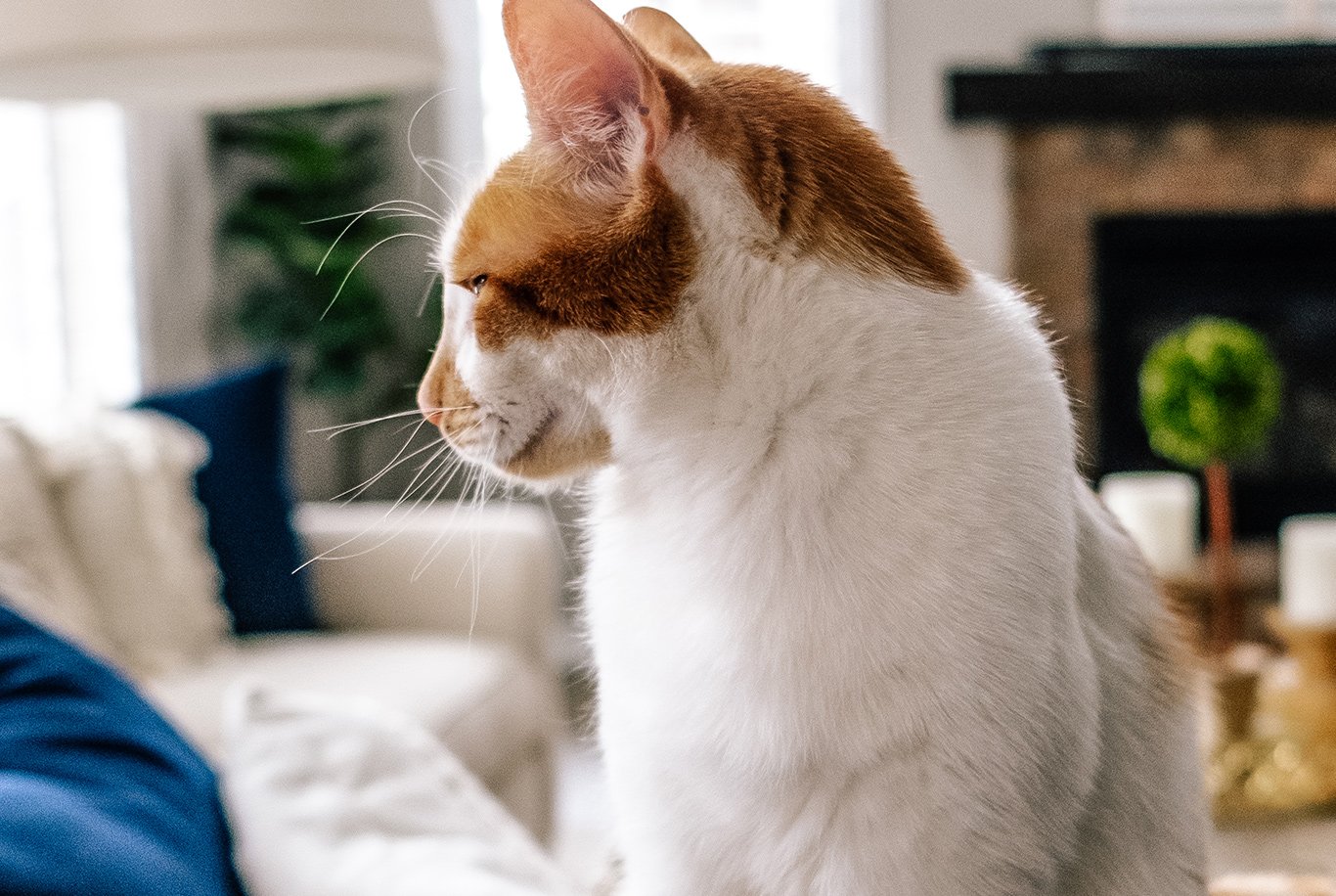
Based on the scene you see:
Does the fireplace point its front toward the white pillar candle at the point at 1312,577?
yes

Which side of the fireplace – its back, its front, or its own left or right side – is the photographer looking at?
front

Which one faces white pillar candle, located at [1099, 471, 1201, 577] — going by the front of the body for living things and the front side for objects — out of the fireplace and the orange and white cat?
the fireplace

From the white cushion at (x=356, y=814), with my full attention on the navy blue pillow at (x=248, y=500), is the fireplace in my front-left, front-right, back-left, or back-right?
front-right

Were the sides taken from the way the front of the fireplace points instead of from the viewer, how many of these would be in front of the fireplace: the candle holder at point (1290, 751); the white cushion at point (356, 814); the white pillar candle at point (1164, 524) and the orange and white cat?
4

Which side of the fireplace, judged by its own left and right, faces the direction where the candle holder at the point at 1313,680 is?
front

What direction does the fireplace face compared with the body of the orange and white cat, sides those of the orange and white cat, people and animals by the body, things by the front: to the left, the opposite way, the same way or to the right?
to the left

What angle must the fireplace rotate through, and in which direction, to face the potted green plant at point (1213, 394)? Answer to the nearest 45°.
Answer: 0° — it already faces it

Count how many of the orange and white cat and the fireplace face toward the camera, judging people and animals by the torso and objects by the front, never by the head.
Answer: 1

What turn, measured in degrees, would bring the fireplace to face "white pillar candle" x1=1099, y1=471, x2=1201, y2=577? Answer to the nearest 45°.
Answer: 0° — it already faces it

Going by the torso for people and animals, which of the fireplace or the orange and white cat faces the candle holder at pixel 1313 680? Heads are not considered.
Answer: the fireplace

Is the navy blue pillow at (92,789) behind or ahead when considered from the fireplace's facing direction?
ahead

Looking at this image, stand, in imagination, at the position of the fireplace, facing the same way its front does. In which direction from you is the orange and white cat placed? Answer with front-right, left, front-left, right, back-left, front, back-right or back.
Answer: front
